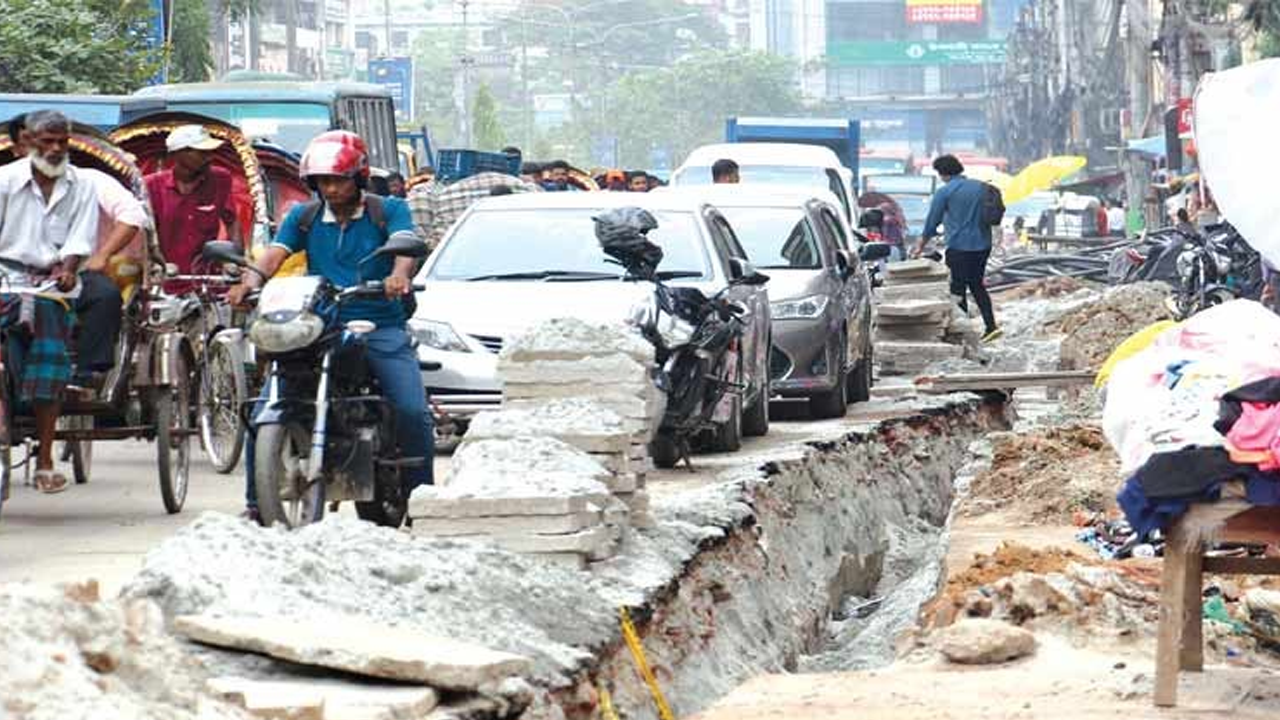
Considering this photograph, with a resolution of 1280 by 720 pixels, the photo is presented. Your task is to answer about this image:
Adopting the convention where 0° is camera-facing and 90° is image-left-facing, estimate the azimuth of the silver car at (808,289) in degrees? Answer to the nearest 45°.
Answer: approximately 45°

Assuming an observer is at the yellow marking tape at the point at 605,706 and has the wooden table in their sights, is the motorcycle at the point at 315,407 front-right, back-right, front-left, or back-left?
back-left

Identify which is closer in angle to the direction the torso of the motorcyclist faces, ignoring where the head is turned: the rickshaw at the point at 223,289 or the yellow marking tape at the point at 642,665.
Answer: the yellow marking tape

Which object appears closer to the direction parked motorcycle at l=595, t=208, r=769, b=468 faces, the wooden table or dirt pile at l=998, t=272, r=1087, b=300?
the wooden table

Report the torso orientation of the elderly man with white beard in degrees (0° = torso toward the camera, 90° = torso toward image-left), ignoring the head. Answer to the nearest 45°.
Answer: approximately 0°

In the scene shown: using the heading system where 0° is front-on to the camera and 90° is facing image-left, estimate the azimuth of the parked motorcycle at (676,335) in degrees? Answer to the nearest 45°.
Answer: approximately 45°

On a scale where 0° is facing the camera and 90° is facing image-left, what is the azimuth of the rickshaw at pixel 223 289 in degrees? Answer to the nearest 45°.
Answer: approximately 45°

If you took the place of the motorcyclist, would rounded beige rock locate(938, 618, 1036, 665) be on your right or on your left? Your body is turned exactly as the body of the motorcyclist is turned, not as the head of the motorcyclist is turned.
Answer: on your left

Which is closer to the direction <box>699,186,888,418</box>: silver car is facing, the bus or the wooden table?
the wooden table

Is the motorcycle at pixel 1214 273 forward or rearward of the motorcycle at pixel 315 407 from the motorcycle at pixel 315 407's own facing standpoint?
rearward

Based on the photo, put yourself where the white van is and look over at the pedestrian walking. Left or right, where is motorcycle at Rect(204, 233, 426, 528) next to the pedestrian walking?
right
